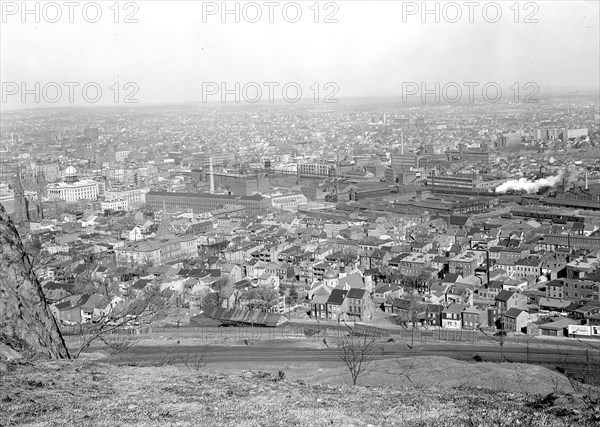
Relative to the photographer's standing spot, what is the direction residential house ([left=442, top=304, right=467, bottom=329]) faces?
facing the viewer

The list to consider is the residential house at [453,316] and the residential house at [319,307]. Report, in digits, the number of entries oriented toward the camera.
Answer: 2

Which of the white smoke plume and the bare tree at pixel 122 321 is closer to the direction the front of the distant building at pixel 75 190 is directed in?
the bare tree

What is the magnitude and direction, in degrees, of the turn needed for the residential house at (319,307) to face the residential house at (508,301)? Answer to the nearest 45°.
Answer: approximately 90° to its left

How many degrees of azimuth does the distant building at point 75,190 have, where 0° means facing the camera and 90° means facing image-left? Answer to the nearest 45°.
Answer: approximately 45°

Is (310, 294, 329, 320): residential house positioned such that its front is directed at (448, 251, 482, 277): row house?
no

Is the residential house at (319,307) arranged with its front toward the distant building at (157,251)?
no

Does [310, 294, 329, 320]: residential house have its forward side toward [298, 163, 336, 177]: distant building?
no

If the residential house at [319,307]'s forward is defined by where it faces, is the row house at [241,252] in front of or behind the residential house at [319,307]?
behind

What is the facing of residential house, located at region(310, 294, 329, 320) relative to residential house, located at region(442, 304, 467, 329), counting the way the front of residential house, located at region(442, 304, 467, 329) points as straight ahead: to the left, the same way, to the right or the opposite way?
the same way

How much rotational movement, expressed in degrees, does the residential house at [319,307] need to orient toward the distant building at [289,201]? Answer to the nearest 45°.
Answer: approximately 180°

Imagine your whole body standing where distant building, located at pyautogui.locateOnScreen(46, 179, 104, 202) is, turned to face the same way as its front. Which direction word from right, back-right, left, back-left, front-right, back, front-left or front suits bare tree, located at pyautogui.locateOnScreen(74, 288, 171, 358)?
front-left

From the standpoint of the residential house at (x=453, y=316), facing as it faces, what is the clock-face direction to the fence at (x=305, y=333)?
The fence is roughly at 2 o'clock from the residential house.

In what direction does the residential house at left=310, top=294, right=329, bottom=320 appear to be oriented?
toward the camera

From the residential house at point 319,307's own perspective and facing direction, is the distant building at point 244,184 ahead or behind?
behind
